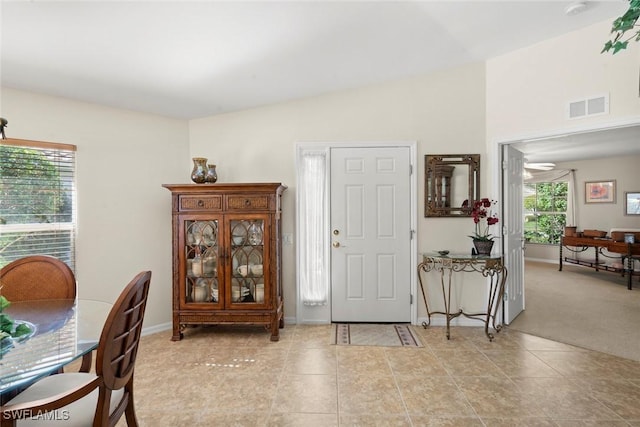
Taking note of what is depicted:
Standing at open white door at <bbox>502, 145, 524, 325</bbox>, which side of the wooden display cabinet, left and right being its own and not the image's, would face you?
left

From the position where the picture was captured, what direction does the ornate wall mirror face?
facing the viewer

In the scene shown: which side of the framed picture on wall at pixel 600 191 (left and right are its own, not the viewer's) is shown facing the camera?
front

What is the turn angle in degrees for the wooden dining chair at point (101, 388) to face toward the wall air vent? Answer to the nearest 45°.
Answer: approximately 135° to its right

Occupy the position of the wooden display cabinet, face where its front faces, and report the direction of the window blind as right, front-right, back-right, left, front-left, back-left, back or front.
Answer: right

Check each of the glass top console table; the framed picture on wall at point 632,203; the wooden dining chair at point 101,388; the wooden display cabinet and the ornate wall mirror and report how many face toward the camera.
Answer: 4

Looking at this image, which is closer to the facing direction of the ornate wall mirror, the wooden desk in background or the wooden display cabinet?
the wooden display cabinet

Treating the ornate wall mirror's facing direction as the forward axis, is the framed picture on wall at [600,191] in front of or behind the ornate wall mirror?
behind

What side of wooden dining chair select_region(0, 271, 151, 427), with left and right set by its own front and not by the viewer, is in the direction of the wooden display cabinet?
right

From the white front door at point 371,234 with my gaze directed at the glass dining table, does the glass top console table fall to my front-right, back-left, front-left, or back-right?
back-left

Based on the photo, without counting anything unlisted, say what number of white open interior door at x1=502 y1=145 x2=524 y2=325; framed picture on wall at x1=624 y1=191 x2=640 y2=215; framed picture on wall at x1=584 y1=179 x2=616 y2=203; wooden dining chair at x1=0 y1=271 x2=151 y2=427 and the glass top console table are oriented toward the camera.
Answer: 3

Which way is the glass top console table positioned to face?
toward the camera
